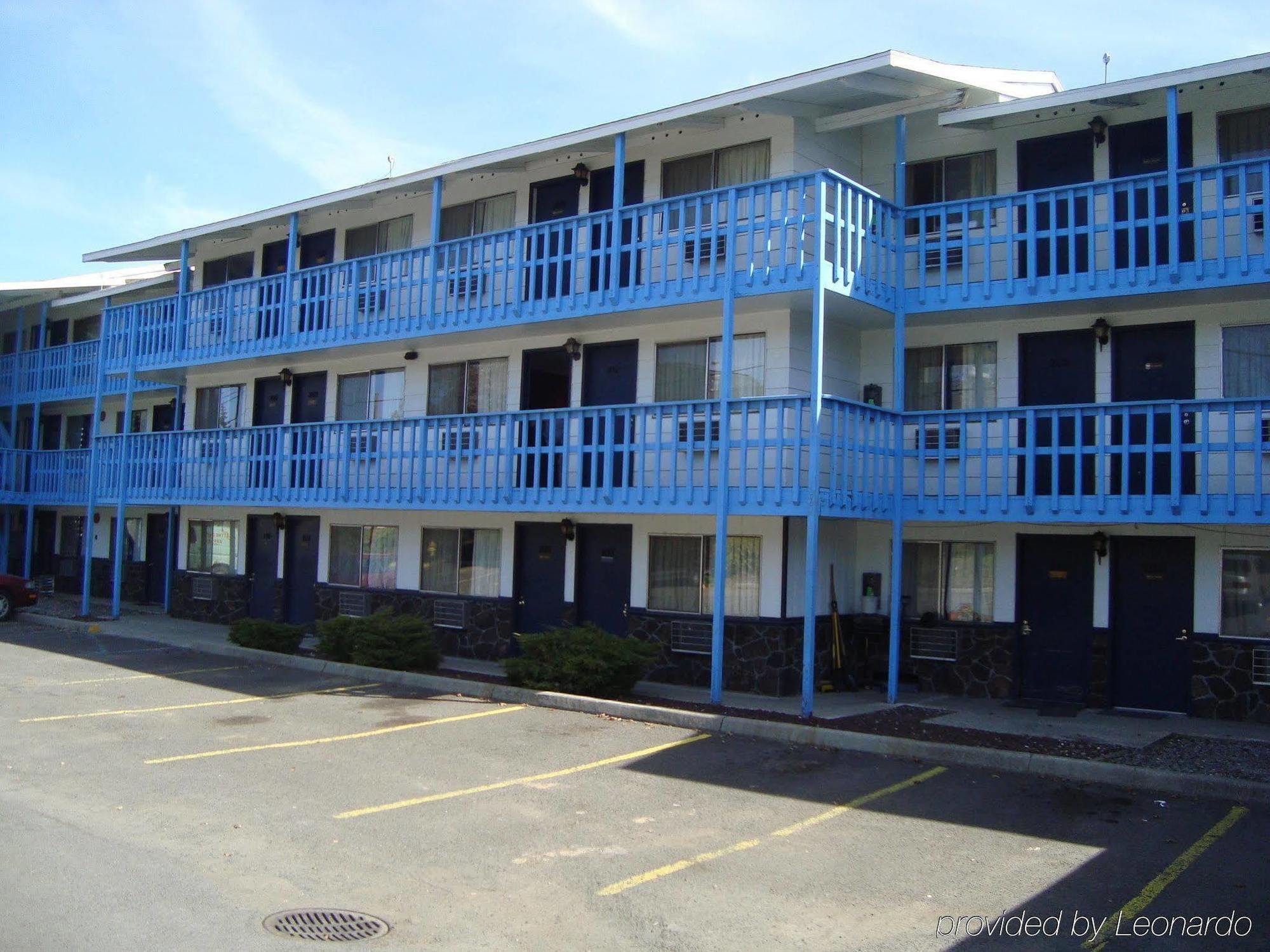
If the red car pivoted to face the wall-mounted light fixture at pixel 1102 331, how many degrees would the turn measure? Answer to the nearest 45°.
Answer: approximately 45° to its right

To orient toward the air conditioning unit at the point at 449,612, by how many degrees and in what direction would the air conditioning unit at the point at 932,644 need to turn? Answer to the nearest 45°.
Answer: approximately 90° to its right

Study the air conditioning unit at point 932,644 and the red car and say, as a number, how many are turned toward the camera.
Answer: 1

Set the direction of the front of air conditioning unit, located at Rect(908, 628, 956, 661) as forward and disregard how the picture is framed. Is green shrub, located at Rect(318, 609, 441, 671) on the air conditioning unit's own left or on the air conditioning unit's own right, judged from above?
on the air conditioning unit's own right

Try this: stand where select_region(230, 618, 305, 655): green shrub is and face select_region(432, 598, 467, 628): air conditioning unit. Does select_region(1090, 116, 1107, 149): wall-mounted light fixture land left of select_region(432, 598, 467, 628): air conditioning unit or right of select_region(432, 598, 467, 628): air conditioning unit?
right

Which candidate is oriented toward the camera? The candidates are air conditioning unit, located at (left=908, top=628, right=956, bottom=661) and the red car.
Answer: the air conditioning unit

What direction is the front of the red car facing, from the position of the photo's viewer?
facing to the right of the viewer

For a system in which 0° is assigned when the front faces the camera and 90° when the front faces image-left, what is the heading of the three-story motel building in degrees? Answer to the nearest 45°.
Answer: approximately 45°

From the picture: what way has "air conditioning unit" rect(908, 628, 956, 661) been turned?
toward the camera

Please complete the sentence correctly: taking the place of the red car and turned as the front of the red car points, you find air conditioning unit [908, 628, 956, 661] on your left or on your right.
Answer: on your right

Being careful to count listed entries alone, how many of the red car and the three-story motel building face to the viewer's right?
1
